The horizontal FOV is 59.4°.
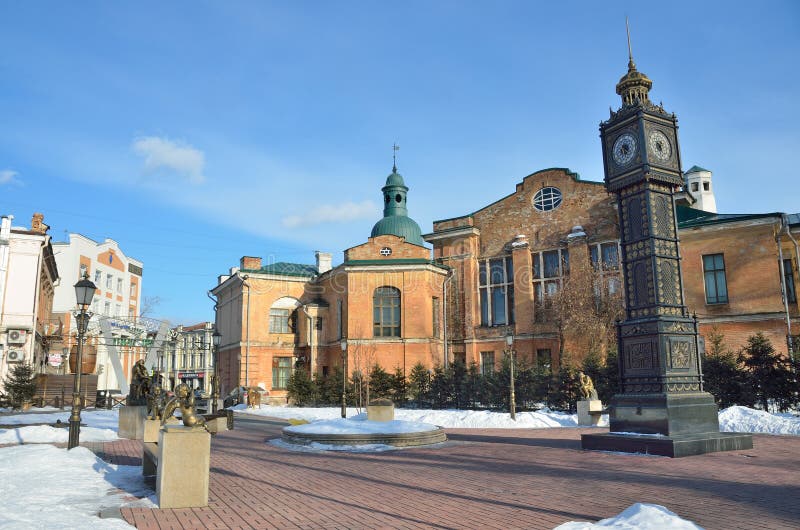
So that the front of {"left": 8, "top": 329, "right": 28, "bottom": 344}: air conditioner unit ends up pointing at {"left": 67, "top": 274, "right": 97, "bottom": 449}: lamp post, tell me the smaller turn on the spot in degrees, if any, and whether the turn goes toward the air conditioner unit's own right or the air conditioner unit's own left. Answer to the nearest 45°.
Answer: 0° — it already faces it

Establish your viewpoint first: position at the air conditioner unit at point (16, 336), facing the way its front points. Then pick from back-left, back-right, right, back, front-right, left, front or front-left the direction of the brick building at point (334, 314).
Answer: left

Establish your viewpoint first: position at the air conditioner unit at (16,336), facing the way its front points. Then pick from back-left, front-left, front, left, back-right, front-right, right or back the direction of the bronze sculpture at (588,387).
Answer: front-left

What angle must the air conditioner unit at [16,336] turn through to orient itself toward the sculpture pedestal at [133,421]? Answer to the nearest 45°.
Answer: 0° — it already faces it

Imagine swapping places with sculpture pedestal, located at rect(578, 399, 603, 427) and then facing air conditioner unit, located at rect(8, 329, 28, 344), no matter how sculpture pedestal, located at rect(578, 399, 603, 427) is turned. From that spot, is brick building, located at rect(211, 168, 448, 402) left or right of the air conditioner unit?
right

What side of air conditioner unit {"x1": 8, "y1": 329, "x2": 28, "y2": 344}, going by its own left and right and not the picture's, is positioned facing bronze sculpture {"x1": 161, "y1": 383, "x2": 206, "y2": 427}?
front

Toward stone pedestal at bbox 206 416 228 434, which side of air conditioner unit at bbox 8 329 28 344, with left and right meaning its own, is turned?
front

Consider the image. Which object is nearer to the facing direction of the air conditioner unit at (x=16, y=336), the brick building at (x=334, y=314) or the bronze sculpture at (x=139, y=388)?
the bronze sculpture

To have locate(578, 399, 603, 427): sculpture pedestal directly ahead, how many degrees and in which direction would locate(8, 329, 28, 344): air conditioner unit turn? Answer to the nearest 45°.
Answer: approximately 45° to its left
